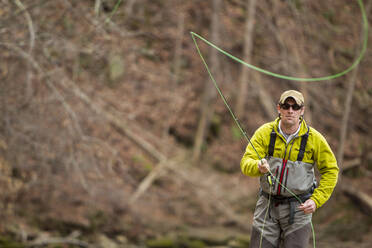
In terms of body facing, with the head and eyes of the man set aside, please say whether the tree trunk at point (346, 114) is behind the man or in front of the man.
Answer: behind

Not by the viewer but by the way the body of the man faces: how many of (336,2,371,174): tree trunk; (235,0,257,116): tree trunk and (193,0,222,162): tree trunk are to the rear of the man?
3

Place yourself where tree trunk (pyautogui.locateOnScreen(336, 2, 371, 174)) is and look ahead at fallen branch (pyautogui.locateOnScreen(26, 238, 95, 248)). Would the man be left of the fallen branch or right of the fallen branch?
left

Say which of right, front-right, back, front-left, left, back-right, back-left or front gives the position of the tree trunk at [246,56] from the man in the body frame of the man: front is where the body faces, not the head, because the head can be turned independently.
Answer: back

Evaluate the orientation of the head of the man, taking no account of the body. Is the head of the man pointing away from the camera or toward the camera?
toward the camera

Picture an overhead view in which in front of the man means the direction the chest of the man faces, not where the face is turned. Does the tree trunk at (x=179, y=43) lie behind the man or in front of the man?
behind

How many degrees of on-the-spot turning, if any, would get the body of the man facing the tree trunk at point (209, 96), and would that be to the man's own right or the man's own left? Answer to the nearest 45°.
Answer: approximately 180°

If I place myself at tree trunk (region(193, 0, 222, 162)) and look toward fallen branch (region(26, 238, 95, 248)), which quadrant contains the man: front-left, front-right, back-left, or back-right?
front-left

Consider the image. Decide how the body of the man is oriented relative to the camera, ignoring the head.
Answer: toward the camera
